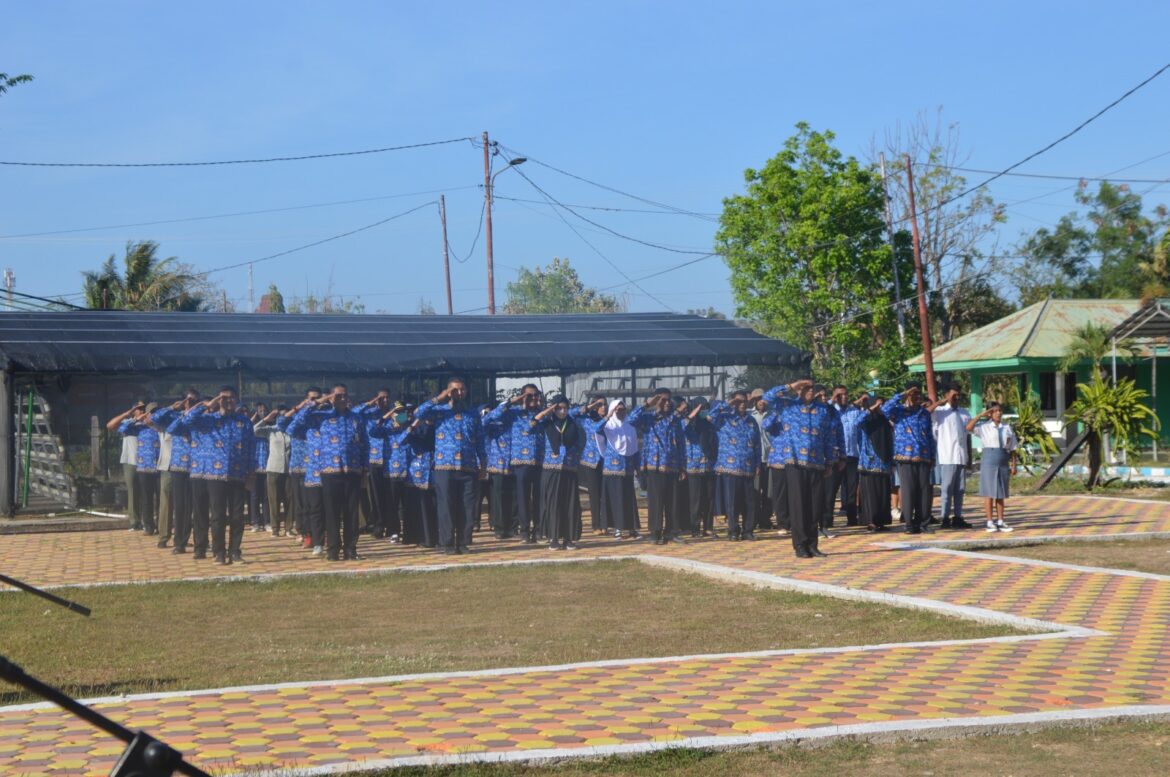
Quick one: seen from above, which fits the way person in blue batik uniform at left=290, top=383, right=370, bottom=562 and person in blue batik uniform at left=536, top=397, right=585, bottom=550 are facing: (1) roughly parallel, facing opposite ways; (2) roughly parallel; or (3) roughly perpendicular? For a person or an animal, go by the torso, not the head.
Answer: roughly parallel

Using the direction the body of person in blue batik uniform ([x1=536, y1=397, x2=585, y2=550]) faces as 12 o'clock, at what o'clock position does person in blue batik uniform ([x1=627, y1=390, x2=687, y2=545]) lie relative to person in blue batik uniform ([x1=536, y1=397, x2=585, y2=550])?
person in blue batik uniform ([x1=627, y1=390, x2=687, y2=545]) is roughly at 8 o'clock from person in blue batik uniform ([x1=536, y1=397, x2=585, y2=550]).

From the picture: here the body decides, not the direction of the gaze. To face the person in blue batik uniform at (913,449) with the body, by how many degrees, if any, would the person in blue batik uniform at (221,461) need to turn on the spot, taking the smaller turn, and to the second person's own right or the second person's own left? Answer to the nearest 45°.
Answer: approximately 90° to the second person's own left

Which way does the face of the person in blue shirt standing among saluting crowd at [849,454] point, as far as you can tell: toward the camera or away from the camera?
toward the camera

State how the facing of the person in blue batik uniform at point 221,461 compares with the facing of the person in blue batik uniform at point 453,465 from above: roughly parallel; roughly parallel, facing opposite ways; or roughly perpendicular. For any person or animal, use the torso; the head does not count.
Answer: roughly parallel

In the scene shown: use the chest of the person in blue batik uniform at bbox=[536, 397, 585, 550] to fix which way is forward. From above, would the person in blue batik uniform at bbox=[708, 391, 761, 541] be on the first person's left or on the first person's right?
on the first person's left

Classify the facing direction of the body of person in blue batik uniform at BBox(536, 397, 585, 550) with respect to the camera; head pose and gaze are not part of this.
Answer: toward the camera

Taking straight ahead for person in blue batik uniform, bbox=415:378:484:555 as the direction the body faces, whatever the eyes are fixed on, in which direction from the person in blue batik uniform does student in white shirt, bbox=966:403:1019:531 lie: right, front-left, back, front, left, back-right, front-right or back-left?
left

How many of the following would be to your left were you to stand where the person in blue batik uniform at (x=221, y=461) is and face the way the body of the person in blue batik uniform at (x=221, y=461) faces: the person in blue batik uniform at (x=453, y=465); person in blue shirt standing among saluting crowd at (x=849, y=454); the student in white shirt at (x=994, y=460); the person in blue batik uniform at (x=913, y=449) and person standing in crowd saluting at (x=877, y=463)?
5

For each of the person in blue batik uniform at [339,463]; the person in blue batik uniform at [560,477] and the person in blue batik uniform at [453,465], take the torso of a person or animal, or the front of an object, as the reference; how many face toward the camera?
3

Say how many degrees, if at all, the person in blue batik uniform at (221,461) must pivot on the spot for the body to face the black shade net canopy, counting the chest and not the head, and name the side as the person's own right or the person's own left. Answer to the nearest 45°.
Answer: approximately 180°

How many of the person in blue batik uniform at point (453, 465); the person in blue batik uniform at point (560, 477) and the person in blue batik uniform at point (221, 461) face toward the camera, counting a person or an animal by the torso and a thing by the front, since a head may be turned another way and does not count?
3

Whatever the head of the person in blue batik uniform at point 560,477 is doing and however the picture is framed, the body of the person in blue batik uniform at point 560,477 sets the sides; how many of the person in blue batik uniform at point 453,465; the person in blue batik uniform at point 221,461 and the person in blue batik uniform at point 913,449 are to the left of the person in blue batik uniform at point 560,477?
1

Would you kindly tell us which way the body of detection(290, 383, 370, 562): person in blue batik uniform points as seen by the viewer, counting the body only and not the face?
toward the camera

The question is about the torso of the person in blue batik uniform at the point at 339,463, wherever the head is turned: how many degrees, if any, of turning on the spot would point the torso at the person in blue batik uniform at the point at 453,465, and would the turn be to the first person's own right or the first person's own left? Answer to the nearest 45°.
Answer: approximately 90° to the first person's own left
